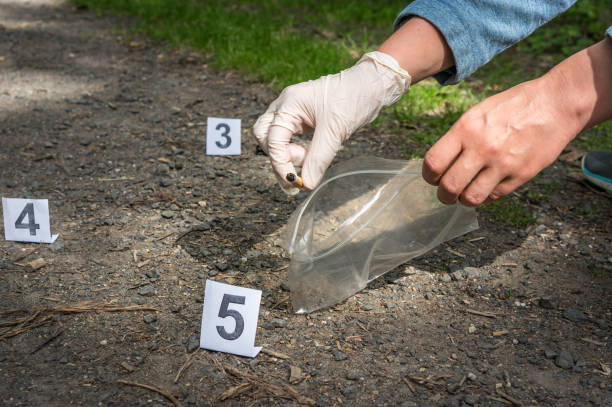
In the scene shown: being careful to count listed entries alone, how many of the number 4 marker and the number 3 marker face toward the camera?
2

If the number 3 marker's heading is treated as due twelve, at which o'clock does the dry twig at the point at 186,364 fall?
The dry twig is roughly at 12 o'clock from the number 3 marker.

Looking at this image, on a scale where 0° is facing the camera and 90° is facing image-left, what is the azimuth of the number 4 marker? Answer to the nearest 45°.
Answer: approximately 0°

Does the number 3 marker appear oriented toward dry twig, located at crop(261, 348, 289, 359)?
yes

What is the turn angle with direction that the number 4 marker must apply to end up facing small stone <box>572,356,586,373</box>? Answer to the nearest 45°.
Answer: approximately 45° to its left

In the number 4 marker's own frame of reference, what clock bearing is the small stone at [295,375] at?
The small stone is roughly at 11 o'clock from the number 4 marker.

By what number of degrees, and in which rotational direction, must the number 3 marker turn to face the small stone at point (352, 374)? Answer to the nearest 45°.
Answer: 0° — it already faces it

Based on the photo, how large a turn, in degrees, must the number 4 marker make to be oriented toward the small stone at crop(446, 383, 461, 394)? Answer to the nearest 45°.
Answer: approximately 45° to its left
